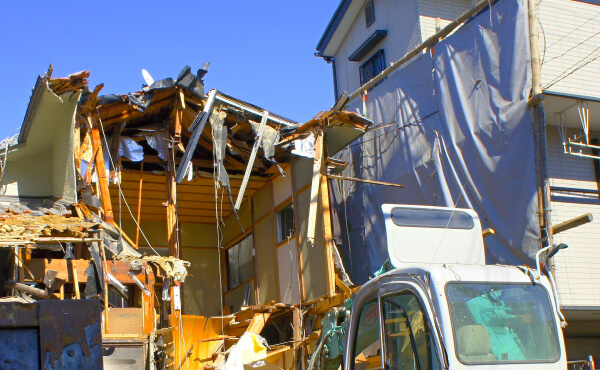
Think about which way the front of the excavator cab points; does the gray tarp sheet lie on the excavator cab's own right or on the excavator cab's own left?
on the excavator cab's own right

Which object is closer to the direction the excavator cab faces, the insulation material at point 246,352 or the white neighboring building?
the insulation material
